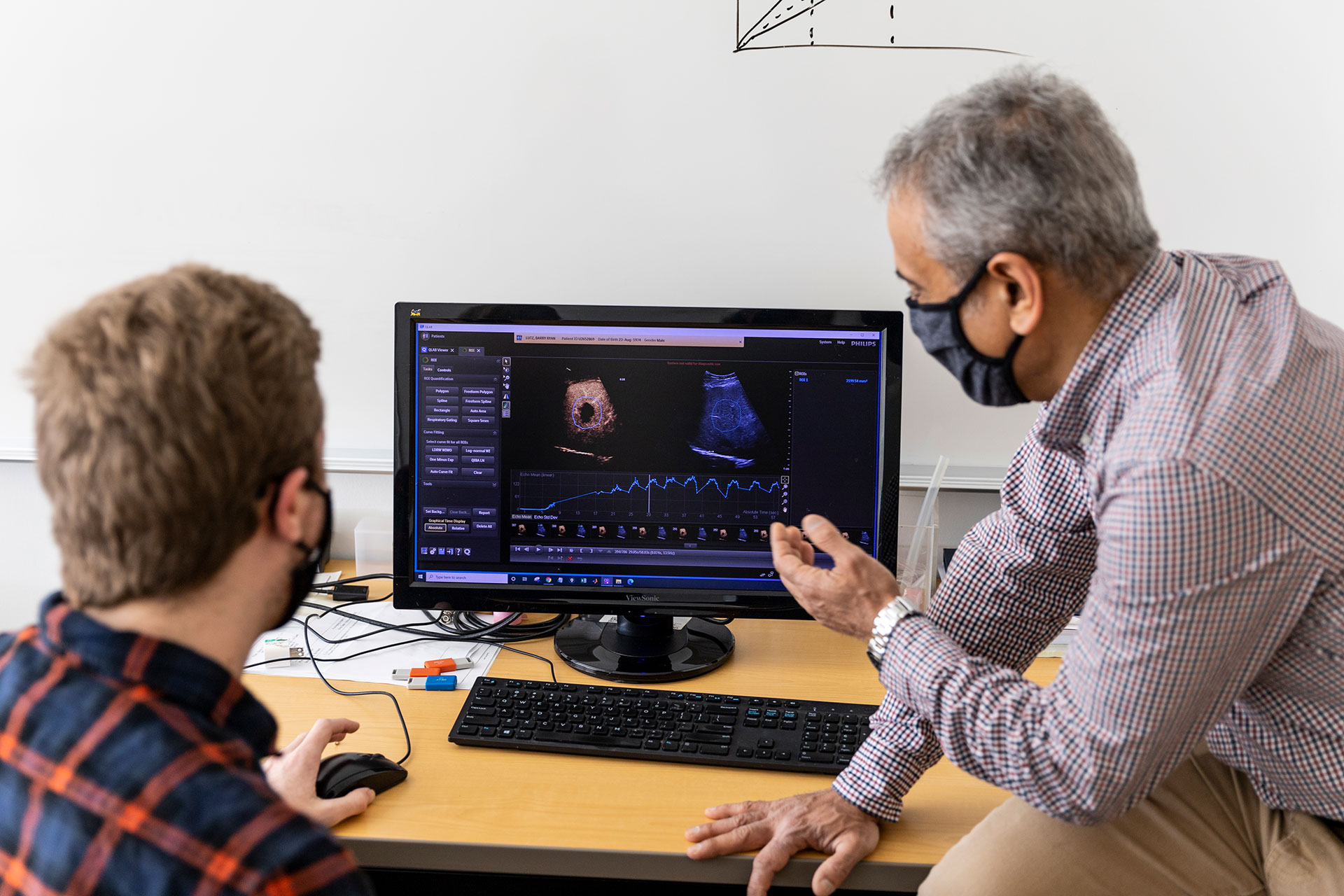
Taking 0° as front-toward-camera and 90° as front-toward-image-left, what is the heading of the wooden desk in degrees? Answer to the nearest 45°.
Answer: approximately 0°

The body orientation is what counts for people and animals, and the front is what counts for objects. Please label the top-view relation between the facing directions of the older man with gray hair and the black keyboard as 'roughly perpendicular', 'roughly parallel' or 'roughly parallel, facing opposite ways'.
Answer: roughly perpendicular

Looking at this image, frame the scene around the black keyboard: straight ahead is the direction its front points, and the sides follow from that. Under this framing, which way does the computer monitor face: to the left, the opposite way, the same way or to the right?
the same way

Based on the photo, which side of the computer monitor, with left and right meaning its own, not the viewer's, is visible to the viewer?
front

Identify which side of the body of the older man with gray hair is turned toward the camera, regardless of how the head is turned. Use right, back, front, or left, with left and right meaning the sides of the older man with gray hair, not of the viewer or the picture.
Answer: left

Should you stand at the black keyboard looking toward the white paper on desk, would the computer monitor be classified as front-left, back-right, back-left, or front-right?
front-right

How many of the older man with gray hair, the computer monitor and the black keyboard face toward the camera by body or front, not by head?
2

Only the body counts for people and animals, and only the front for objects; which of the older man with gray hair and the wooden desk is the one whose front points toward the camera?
the wooden desk

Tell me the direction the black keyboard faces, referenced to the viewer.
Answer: facing the viewer

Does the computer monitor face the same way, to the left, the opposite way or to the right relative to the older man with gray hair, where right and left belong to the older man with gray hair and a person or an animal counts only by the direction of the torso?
to the left
